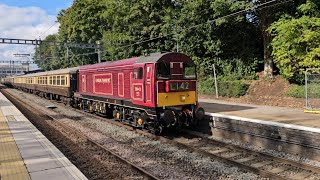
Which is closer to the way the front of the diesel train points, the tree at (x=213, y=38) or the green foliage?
the green foliage

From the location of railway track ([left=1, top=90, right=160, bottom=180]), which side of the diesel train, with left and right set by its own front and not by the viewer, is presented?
right

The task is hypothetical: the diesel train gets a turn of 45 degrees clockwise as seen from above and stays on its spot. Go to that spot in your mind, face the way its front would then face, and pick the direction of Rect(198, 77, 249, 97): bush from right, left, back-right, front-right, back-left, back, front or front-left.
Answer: back-left

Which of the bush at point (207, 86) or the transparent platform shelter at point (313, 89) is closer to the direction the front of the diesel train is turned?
the transparent platform shelter

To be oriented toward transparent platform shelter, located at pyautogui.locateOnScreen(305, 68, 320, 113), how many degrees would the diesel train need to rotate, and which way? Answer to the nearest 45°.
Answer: approximately 45° to its left

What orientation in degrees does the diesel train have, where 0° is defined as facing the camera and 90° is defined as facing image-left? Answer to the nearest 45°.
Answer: approximately 315°

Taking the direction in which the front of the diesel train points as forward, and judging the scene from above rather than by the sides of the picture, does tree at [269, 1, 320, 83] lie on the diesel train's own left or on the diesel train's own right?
on the diesel train's own left

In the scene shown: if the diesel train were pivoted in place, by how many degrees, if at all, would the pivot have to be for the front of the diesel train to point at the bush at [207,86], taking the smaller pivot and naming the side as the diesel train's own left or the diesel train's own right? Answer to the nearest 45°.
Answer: approximately 90° to the diesel train's own left
